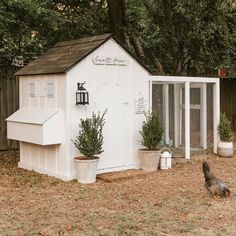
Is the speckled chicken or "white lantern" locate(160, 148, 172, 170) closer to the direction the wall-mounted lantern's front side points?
the speckled chicken

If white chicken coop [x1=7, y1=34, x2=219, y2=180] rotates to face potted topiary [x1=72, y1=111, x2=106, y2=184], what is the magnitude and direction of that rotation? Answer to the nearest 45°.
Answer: approximately 45° to its right

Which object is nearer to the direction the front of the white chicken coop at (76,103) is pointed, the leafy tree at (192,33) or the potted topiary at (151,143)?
the potted topiary

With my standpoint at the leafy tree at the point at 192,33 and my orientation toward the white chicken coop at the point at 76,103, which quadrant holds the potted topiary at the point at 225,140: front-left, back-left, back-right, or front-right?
front-left

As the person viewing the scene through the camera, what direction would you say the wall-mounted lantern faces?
facing the viewer and to the right of the viewer

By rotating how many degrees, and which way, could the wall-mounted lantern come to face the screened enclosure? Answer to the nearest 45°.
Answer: approximately 90° to its left

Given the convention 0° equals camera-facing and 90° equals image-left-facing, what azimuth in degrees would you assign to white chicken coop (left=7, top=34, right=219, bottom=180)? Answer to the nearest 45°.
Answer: approximately 315°

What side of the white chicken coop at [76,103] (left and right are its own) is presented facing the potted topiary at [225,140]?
left

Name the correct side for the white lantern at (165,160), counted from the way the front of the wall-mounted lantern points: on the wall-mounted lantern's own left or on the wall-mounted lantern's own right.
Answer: on the wall-mounted lantern's own left

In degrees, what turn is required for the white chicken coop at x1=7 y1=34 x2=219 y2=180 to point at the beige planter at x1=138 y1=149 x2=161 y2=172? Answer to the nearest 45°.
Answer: approximately 45° to its left

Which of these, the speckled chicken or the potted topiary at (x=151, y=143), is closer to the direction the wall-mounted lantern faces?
the speckled chicken

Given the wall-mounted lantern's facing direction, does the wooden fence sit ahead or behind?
behind

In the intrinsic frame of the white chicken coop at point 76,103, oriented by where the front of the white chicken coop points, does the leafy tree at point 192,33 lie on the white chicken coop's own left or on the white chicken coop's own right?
on the white chicken coop's own left

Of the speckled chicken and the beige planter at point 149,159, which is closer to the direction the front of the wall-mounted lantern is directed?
the speckled chicken

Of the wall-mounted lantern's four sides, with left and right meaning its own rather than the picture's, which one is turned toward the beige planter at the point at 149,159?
left
